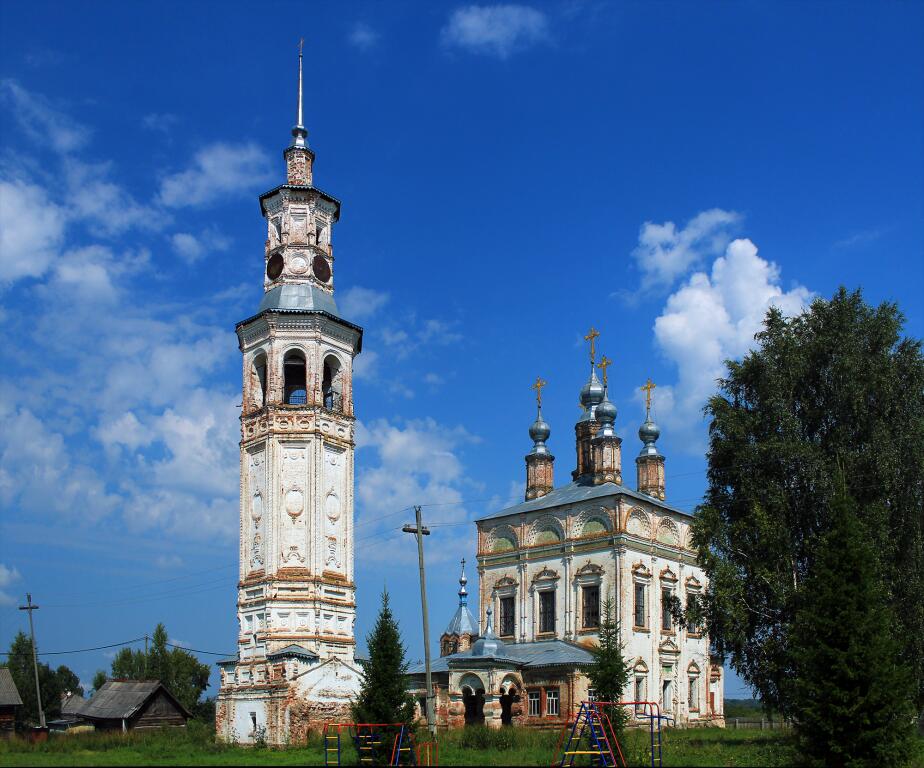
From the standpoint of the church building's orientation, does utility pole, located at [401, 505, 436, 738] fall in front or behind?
in front

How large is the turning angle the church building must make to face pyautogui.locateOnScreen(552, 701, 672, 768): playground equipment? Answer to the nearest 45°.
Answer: approximately 45° to its left

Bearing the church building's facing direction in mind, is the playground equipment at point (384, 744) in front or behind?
in front

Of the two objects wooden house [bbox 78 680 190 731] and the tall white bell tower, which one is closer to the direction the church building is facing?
the tall white bell tower

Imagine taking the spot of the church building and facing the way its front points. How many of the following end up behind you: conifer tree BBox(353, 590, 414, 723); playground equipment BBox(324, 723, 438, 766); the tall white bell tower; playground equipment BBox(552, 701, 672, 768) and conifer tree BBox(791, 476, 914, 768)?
0

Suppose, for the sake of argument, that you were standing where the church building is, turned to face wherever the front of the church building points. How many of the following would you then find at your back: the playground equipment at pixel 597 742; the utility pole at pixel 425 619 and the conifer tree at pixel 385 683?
0

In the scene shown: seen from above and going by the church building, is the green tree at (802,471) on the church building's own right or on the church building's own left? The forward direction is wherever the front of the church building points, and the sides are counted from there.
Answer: on the church building's own left

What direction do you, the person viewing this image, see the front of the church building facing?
facing the viewer and to the left of the viewer

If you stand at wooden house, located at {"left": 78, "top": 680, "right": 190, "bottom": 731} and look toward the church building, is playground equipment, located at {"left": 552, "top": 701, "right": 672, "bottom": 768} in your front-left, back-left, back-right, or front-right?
front-right

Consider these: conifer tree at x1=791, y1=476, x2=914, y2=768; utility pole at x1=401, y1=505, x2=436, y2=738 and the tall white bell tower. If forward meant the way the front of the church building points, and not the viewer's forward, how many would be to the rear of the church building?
0

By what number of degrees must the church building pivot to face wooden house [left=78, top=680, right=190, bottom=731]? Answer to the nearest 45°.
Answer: approximately 45° to its right

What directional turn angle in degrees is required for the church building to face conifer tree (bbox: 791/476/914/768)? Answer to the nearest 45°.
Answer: approximately 45° to its left

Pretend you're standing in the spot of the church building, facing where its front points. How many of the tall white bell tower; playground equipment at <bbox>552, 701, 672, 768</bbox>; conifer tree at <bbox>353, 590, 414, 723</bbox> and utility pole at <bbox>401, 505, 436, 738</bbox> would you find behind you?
0

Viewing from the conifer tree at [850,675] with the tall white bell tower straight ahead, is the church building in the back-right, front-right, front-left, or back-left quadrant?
front-right
